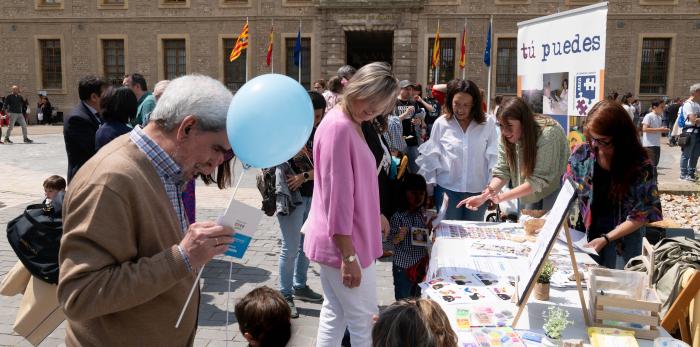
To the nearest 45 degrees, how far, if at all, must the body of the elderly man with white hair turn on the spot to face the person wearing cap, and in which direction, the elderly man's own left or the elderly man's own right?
approximately 45° to the elderly man's own left

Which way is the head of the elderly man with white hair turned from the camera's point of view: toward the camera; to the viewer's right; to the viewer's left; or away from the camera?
to the viewer's right

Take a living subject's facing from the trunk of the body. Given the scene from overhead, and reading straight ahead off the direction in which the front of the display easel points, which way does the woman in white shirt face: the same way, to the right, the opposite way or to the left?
to the left

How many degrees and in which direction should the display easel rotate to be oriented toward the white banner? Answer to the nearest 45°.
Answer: approximately 90° to its right

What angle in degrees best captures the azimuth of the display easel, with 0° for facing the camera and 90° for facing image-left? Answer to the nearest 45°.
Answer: approximately 90°

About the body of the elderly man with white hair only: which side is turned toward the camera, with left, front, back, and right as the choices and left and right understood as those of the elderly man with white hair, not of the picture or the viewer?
right

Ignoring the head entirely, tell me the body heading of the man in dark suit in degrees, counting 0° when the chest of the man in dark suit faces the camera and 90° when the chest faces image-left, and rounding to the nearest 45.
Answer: approximately 270°

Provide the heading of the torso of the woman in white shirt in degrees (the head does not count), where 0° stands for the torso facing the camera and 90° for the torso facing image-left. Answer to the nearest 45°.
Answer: approximately 0°

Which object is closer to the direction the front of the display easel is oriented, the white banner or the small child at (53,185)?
the small child
